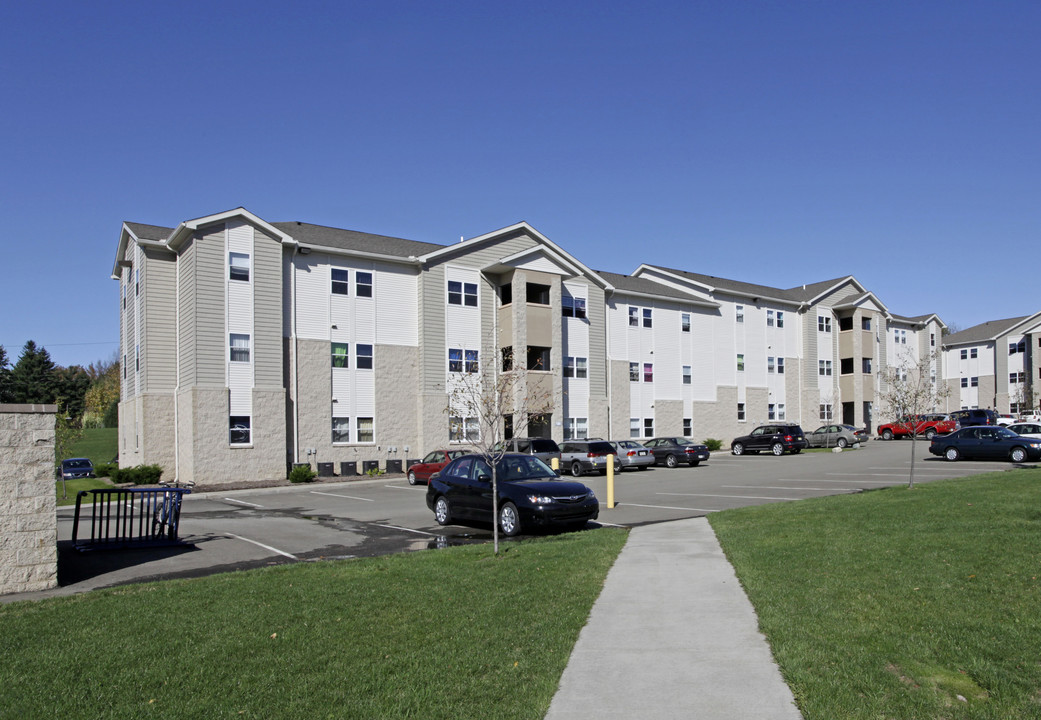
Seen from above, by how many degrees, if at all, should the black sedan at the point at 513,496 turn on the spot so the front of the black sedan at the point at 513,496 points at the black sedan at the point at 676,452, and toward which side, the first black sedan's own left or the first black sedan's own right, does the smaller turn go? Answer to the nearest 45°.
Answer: approximately 135° to the first black sedan's own left

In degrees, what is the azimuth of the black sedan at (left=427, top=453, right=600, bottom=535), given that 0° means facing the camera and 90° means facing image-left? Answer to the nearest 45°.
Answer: approximately 315°

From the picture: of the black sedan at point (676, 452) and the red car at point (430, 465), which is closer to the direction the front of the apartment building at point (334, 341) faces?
the red car

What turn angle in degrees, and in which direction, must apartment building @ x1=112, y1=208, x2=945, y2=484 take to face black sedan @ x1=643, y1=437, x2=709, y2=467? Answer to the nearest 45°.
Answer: approximately 45° to its left

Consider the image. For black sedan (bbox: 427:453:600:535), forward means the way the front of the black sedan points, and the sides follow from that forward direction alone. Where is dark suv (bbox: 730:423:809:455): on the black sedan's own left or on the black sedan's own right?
on the black sedan's own left

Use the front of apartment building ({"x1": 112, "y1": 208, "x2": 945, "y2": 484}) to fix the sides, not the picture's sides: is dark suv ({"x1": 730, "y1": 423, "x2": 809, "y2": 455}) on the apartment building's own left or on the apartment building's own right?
on the apartment building's own left

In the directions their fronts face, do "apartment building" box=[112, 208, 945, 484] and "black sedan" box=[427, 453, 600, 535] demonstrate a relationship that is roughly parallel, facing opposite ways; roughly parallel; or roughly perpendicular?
roughly parallel
